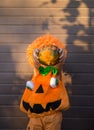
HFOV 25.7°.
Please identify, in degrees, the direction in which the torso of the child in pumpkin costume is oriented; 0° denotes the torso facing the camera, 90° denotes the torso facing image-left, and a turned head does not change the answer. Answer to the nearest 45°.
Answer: approximately 0°
